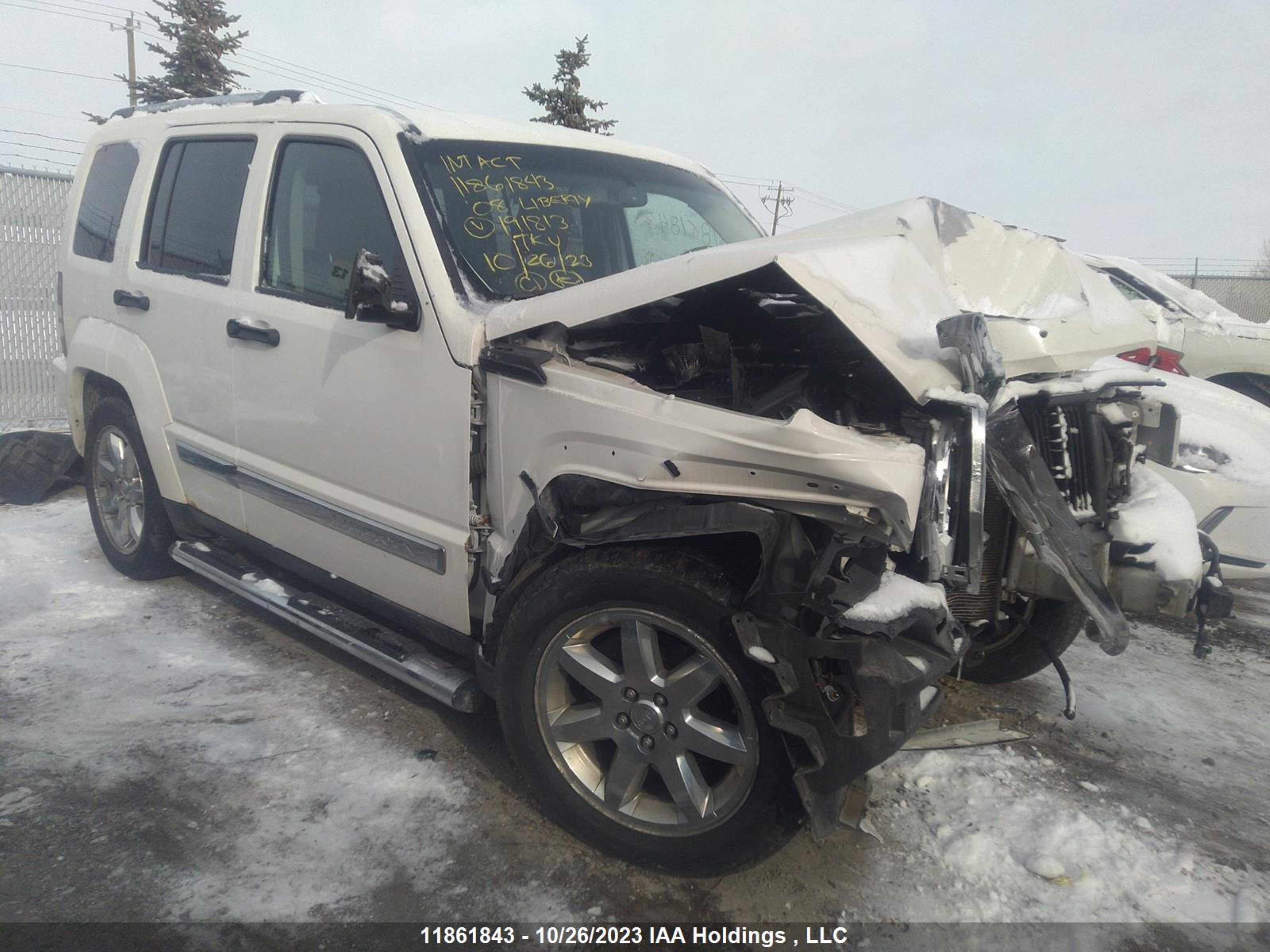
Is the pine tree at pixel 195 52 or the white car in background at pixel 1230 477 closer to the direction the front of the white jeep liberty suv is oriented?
the white car in background

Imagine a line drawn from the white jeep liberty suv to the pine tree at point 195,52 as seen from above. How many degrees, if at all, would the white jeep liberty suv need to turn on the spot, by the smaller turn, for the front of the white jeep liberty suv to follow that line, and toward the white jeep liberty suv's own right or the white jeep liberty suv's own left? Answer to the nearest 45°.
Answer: approximately 180°

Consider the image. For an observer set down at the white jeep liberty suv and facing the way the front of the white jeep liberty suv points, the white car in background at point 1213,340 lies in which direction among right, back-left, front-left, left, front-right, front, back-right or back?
left

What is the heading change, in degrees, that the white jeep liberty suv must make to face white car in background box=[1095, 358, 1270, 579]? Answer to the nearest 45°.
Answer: approximately 90° to its left

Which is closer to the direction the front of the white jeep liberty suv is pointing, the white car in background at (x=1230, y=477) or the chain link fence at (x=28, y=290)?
the white car in background

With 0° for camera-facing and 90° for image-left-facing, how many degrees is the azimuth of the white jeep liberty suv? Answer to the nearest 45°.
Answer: approximately 315°

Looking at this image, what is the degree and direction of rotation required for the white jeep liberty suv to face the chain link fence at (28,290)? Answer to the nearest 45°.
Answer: approximately 180°

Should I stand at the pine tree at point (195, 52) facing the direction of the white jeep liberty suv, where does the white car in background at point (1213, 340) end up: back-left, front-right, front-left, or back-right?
front-left
